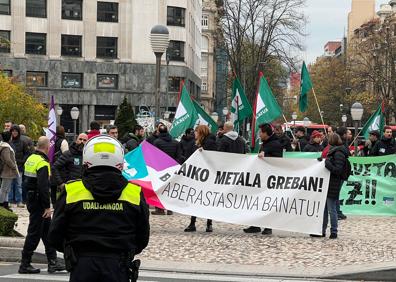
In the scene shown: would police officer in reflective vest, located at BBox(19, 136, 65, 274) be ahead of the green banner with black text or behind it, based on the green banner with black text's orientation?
ahead

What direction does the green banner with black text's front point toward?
toward the camera

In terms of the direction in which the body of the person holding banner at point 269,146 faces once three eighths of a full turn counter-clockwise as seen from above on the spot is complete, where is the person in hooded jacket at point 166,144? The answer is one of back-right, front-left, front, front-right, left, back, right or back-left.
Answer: back

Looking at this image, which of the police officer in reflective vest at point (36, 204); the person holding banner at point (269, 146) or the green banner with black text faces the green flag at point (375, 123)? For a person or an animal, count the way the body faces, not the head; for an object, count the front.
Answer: the police officer in reflective vest

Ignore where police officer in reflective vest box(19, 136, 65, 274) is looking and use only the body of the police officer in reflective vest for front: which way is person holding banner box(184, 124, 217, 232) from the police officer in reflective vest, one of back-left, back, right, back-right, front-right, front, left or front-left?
front

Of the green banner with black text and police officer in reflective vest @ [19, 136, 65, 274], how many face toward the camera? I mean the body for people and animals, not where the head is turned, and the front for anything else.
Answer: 1

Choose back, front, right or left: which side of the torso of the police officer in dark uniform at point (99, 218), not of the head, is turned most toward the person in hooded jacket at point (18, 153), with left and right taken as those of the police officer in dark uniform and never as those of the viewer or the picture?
front

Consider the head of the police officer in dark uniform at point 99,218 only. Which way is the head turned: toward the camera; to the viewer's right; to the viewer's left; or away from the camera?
away from the camera

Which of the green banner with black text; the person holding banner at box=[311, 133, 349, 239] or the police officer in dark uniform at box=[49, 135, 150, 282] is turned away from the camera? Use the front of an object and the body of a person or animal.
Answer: the police officer in dark uniform

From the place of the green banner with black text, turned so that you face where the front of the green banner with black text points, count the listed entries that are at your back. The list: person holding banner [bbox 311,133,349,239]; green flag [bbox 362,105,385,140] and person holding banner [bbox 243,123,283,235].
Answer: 1

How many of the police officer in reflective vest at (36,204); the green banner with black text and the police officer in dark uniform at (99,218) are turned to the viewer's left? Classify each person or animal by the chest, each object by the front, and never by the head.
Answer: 0

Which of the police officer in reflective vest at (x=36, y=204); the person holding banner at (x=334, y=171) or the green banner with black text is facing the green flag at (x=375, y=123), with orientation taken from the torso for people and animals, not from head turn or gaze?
the police officer in reflective vest

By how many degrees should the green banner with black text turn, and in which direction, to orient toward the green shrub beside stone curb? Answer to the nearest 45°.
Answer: approximately 45° to its right
